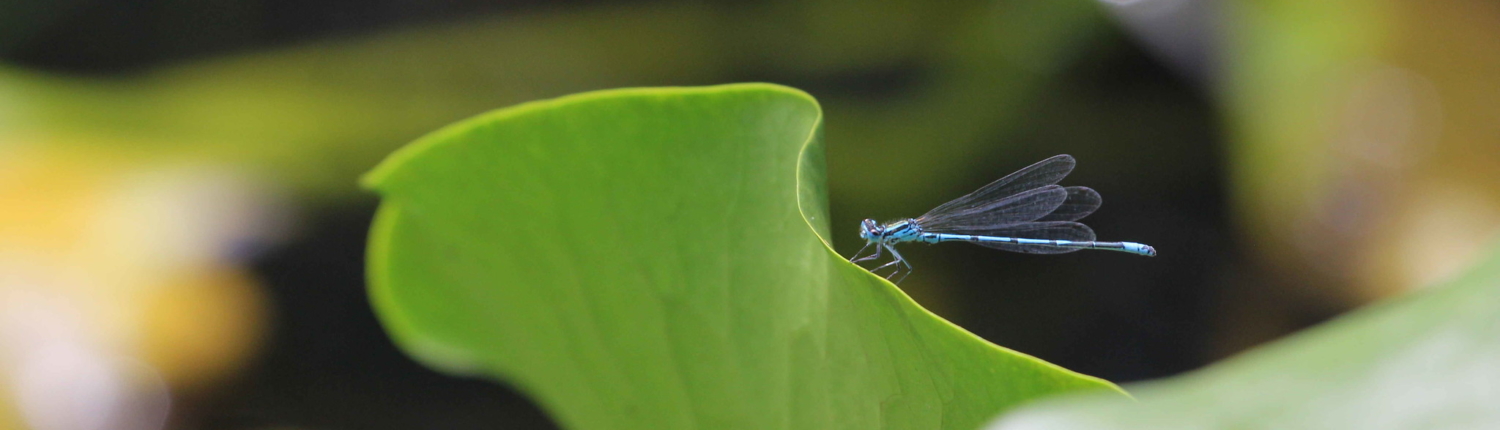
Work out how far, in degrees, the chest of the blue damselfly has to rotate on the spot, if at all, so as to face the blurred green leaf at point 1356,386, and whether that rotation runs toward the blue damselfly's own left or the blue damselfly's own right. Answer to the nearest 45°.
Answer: approximately 90° to the blue damselfly's own left

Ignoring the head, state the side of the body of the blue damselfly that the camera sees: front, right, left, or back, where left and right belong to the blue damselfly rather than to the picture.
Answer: left
